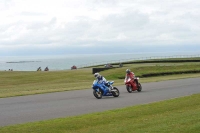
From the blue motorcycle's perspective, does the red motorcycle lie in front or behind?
behind

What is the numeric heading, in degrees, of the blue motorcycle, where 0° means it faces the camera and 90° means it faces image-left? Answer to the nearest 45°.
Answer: approximately 45°

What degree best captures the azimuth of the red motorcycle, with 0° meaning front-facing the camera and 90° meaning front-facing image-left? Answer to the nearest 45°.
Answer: approximately 45°
